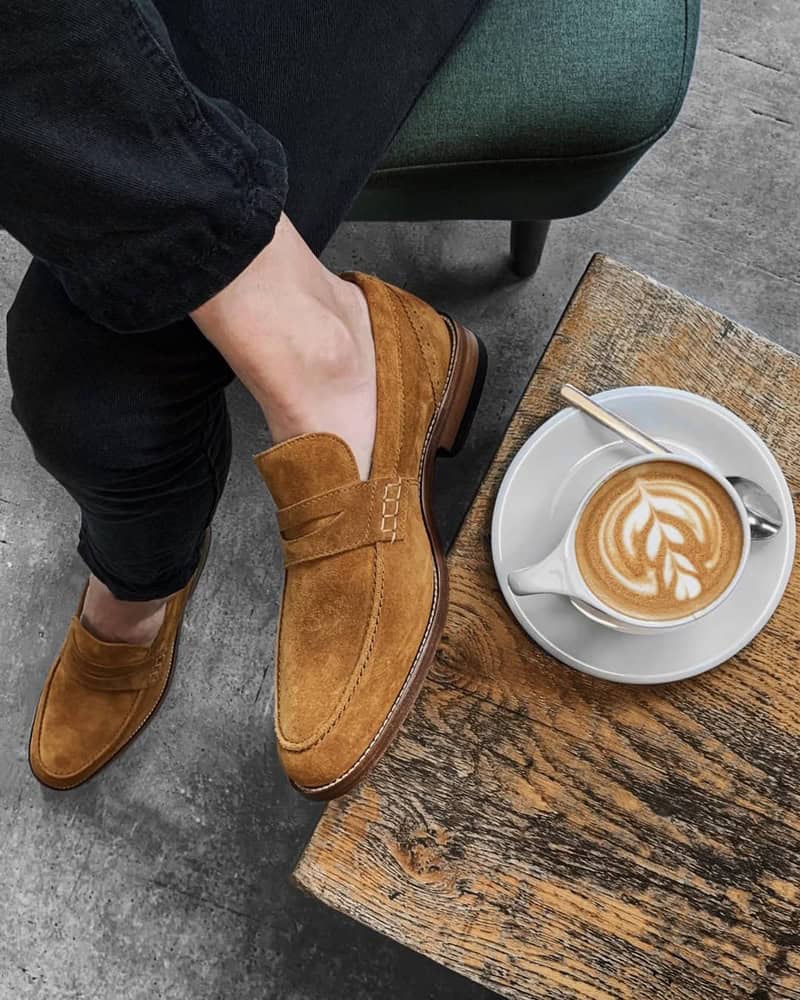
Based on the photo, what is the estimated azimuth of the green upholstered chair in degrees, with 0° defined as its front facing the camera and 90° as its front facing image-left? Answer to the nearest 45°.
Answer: approximately 0°
